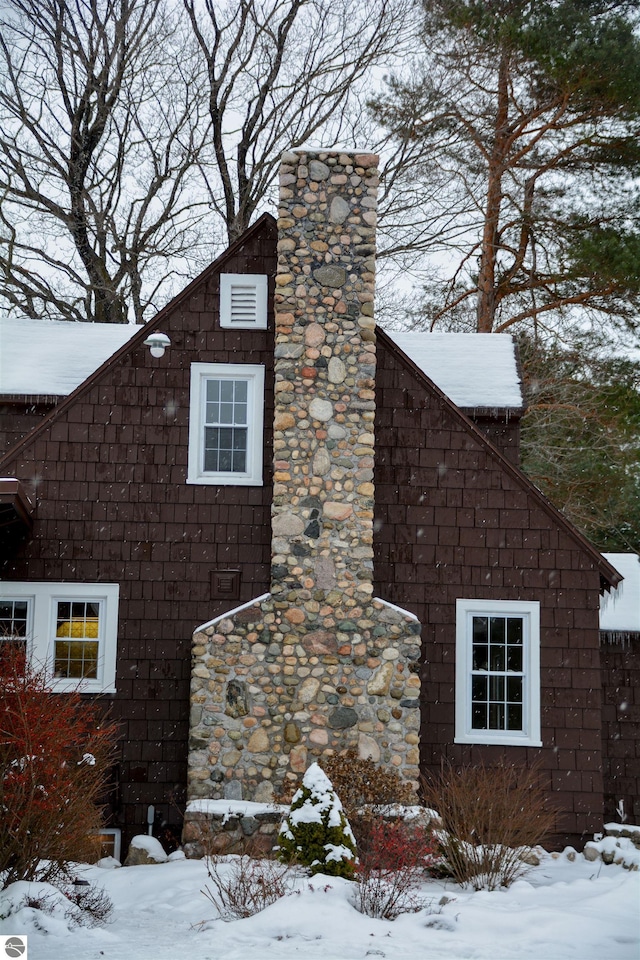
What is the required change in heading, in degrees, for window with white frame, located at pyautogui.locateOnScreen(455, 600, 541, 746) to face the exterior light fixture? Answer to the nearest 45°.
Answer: approximately 90° to its right

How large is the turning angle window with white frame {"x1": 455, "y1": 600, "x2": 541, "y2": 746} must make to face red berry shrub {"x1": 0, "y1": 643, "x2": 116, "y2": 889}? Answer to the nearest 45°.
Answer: approximately 45° to its right

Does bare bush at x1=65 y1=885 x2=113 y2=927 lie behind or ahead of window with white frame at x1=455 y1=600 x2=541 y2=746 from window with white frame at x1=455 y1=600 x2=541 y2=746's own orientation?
ahead

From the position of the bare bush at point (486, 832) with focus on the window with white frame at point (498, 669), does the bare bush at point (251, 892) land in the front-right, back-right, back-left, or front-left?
back-left

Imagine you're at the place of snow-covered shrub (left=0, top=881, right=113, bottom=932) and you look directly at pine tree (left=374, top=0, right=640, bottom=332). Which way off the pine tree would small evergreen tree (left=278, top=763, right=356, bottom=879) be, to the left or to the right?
right

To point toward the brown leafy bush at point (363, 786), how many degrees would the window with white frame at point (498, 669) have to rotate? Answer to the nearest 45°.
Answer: approximately 45° to its right

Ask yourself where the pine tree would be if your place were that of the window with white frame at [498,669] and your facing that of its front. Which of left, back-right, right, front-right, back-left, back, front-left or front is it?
back

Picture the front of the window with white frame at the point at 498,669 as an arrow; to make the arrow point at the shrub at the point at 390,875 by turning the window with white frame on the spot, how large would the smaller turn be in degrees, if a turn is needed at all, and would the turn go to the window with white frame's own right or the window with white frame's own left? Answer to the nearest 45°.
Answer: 0° — it already faces it

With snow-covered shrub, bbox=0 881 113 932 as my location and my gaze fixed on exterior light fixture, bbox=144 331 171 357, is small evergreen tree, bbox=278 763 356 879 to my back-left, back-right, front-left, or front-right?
front-right

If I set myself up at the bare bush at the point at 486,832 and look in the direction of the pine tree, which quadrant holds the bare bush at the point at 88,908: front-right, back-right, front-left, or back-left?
back-left

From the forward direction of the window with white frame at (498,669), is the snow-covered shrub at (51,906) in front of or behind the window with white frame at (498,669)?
in front

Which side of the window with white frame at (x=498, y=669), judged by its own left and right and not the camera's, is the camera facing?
front

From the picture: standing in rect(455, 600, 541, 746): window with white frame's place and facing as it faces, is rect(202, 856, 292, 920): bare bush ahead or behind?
ahead
